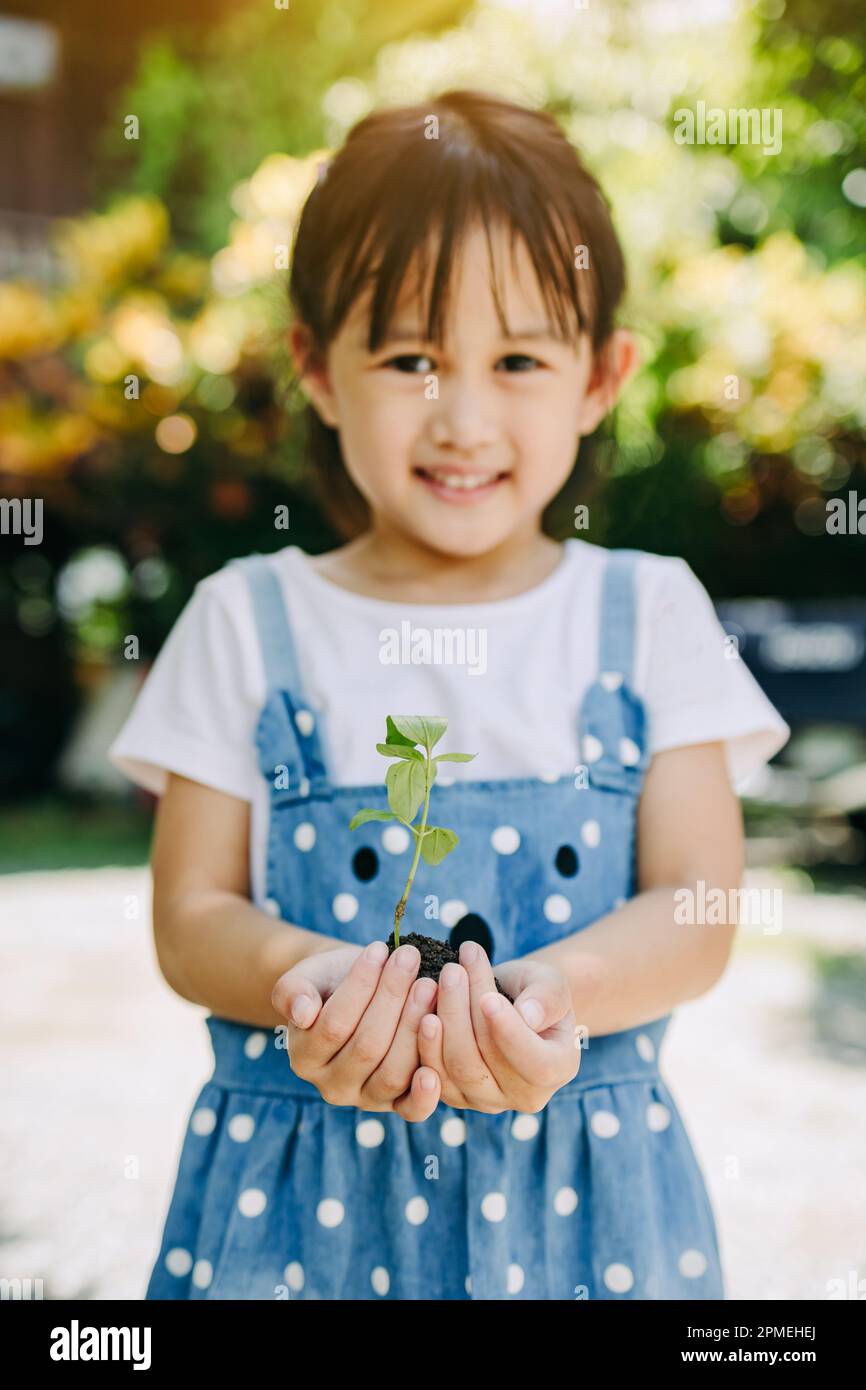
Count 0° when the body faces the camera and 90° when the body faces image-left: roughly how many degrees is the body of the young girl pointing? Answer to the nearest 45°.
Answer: approximately 0°

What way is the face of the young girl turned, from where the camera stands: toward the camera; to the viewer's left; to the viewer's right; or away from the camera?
toward the camera
